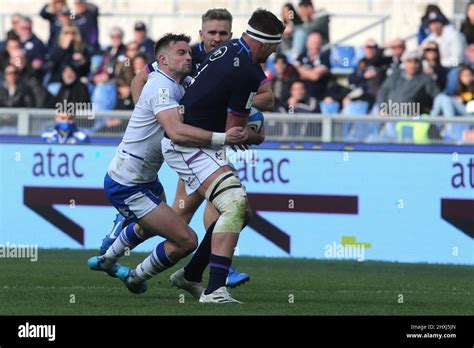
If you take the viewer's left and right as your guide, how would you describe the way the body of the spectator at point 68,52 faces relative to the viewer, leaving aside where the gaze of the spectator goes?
facing the viewer

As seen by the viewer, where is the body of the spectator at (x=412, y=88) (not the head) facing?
toward the camera

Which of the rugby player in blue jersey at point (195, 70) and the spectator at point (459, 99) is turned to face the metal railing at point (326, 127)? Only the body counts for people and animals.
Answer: the spectator

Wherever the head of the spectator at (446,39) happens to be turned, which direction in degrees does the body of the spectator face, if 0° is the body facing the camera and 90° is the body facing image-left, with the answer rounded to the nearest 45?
approximately 45°

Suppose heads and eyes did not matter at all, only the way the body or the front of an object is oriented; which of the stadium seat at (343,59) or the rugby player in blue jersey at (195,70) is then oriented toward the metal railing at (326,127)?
the stadium seat

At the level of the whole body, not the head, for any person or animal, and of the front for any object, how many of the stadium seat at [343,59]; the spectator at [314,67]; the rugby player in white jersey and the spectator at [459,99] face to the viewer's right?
1

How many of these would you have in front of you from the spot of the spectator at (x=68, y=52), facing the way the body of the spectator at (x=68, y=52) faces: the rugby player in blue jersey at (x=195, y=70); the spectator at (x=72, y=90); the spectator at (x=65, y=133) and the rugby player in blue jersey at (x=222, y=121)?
4

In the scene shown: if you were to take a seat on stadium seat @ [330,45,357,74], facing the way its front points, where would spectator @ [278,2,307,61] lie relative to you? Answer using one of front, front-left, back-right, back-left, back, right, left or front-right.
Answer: right

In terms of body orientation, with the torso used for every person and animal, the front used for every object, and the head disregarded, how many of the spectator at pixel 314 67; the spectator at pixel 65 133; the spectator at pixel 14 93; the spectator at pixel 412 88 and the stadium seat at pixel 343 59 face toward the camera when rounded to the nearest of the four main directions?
5

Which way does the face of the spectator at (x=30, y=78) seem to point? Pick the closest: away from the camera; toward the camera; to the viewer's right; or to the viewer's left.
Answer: toward the camera
